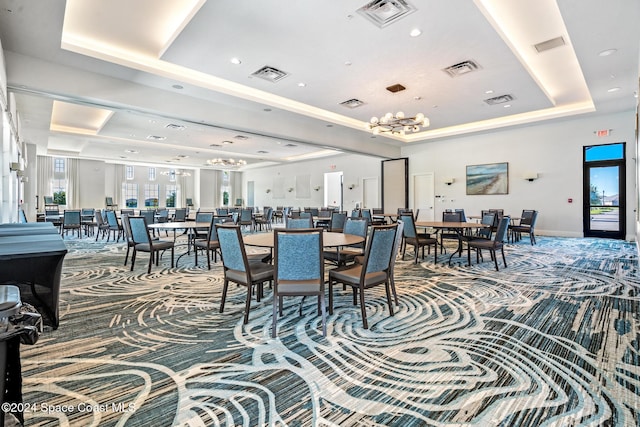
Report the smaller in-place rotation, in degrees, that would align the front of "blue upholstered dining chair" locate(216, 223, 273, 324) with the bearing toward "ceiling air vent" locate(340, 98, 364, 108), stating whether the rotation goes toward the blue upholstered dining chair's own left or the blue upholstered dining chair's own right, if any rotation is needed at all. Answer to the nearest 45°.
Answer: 0° — it already faces it

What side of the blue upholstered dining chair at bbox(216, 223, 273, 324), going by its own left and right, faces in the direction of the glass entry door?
front

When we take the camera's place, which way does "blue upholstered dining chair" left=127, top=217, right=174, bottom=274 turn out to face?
facing away from the viewer and to the right of the viewer

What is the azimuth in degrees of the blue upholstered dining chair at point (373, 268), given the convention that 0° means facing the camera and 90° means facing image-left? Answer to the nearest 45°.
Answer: approximately 135°

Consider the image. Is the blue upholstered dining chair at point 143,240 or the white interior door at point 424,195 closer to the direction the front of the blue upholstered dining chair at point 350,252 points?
the blue upholstered dining chair

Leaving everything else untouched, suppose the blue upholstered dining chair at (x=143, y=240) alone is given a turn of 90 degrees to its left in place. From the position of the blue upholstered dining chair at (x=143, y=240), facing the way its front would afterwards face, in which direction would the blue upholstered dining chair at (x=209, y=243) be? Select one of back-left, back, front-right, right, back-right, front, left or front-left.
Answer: back-right

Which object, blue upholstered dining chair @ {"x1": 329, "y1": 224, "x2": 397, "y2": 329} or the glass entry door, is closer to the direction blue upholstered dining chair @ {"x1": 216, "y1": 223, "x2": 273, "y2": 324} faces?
the glass entry door

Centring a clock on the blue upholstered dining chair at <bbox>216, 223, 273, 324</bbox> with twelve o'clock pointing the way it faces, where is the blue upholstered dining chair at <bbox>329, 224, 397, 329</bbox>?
the blue upholstered dining chair at <bbox>329, 224, 397, 329</bbox> is roughly at 2 o'clock from the blue upholstered dining chair at <bbox>216, 223, 273, 324</bbox>.

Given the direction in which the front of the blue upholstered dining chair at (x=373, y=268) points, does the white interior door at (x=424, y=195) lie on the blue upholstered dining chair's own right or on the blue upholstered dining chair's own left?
on the blue upholstered dining chair's own right

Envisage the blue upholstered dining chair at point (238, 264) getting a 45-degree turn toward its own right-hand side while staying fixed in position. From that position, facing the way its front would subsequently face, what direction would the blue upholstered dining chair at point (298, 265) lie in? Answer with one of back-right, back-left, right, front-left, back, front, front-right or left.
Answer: front-right

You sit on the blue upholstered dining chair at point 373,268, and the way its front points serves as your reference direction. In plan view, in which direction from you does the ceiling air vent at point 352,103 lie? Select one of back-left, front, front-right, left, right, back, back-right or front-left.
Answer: front-right

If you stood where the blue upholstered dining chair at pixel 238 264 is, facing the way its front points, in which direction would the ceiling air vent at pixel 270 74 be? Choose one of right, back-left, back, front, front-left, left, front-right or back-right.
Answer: front-left

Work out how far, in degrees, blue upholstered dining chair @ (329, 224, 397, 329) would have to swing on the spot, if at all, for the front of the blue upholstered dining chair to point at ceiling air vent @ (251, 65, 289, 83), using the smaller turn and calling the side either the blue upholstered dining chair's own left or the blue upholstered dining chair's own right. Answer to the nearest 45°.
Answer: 0° — it already faces it

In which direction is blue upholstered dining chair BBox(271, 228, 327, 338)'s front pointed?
away from the camera

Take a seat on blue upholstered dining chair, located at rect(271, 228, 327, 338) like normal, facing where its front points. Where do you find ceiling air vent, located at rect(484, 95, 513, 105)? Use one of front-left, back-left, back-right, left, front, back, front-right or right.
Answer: front-right
